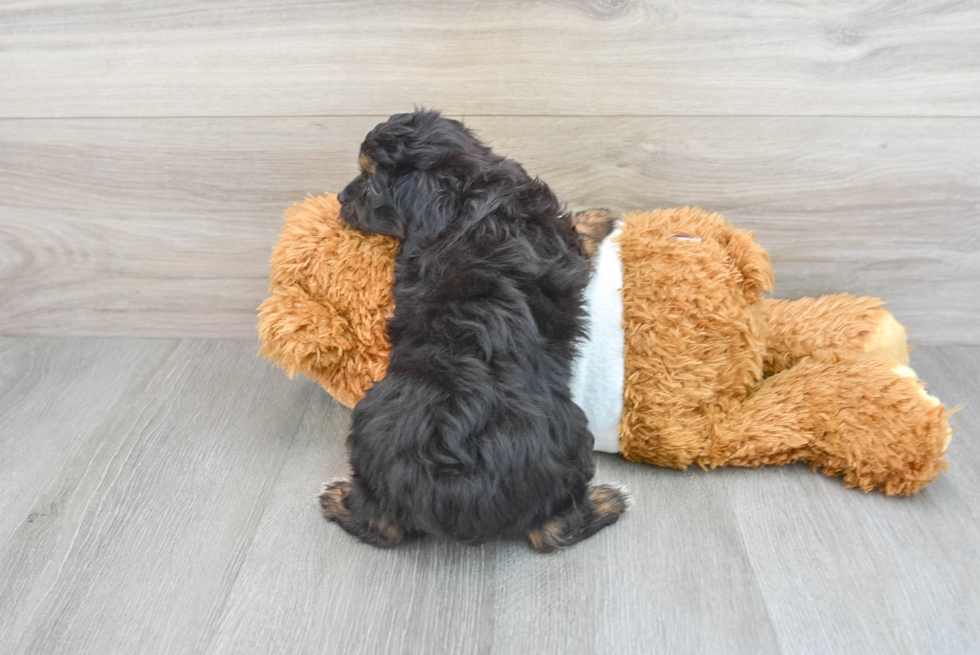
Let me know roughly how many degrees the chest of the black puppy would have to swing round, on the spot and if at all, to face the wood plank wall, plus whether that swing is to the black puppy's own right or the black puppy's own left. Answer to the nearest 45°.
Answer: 0° — it already faces it

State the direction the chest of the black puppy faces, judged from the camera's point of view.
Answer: away from the camera
